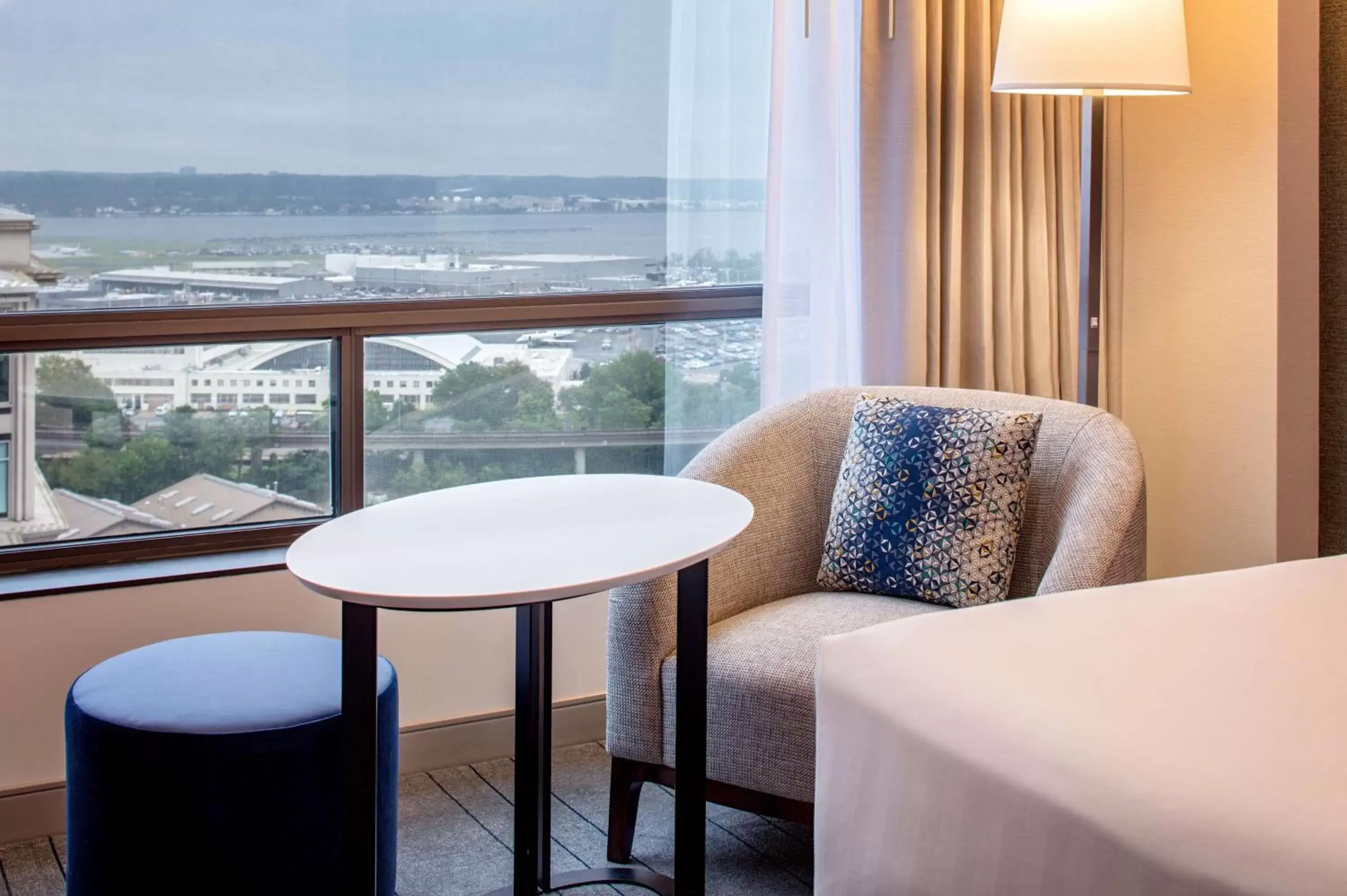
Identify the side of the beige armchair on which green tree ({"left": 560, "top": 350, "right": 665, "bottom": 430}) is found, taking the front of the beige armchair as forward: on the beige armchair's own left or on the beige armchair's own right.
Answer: on the beige armchair's own right

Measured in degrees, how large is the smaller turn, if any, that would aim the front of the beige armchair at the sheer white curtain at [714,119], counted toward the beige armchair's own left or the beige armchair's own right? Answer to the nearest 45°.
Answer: approximately 135° to the beige armchair's own right

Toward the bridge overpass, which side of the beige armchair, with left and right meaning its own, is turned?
right

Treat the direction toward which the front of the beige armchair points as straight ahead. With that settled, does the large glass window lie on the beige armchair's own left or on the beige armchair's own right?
on the beige armchair's own right

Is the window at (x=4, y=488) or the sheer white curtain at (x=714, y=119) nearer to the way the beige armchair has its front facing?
the window

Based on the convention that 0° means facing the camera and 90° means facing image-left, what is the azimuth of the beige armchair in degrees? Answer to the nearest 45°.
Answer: approximately 45°

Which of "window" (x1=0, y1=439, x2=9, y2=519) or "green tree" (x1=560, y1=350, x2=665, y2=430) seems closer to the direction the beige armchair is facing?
the window
